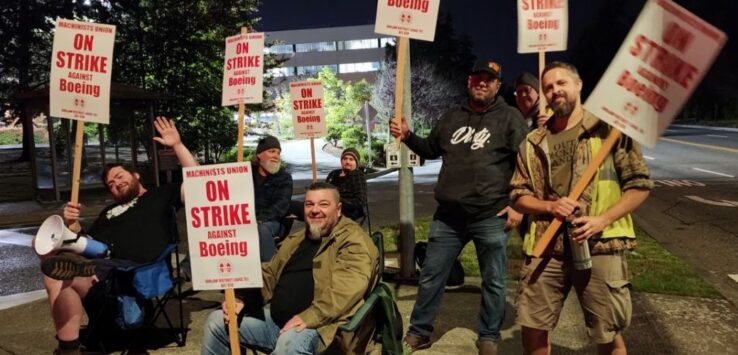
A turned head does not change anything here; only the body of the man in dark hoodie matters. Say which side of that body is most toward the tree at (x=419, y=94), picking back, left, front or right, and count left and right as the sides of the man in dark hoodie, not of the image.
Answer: back

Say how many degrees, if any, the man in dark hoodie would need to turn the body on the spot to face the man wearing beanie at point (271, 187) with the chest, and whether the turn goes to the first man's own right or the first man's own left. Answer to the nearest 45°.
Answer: approximately 135° to the first man's own right

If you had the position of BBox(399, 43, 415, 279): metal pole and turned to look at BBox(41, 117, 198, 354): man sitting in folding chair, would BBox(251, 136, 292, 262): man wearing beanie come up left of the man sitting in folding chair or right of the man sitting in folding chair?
right

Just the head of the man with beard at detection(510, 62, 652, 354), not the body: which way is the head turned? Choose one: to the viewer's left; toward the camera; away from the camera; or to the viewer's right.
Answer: toward the camera

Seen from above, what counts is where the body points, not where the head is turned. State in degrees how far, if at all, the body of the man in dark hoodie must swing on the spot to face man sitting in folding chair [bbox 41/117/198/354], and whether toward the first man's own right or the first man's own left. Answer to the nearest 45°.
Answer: approximately 90° to the first man's own right

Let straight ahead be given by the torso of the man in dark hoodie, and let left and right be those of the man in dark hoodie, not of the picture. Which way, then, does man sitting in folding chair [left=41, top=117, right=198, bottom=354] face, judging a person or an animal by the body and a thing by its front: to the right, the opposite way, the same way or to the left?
the same way

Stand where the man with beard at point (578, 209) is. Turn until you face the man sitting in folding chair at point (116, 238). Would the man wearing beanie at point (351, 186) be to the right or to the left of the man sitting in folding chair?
right

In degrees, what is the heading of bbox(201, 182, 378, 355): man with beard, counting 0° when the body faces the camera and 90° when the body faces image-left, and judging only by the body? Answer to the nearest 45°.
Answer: approximately 45°

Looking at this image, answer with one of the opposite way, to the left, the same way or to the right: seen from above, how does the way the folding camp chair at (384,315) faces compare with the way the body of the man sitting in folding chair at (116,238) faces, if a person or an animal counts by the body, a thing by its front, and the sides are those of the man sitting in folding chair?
the same way

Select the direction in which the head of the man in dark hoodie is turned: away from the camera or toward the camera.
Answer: toward the camera

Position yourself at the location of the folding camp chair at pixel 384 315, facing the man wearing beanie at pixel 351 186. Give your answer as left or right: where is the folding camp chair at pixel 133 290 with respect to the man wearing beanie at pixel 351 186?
left

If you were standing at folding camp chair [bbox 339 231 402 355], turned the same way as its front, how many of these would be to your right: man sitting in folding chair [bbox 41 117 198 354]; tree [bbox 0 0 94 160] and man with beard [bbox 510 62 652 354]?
2

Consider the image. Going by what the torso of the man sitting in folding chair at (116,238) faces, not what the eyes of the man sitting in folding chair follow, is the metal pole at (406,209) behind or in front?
behind

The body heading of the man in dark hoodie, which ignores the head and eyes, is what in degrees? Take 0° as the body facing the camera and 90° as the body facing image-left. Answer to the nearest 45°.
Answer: approximately 0°

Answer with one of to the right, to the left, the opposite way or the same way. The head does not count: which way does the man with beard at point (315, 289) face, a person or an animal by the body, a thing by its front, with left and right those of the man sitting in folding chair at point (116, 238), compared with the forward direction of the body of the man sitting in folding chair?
the same way

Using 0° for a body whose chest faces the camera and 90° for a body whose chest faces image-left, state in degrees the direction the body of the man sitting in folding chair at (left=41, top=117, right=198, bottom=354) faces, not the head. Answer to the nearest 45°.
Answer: approximately 45°

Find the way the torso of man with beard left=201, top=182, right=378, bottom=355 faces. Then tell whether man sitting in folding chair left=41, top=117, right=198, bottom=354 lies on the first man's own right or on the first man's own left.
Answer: on the first man's own right

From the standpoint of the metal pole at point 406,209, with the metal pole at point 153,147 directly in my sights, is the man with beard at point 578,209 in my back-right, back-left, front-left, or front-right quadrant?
back-left

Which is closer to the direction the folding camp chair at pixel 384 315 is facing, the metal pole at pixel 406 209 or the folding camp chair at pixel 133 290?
the folding camp chair
